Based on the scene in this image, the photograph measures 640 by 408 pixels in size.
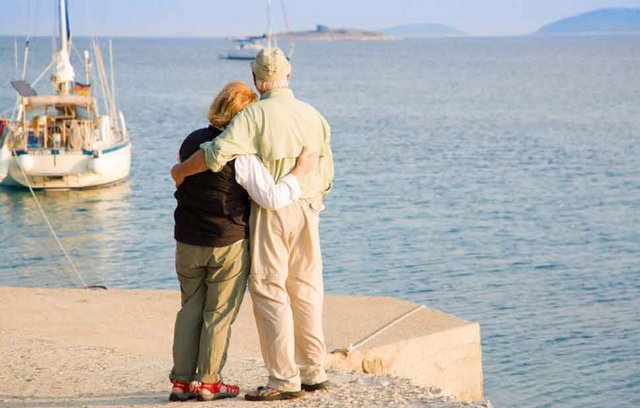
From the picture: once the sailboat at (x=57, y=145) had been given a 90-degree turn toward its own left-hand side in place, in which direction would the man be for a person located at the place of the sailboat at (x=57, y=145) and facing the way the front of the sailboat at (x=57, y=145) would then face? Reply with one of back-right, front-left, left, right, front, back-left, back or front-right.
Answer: left

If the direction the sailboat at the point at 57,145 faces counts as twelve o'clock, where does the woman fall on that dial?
The woman is roughly at 6 o'clock from the sailboat.

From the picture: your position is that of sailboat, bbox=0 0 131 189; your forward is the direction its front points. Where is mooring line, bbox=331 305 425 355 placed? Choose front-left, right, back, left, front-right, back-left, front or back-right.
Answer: back

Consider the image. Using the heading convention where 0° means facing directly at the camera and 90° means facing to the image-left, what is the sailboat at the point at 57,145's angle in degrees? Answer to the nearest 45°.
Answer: approximately 180°
